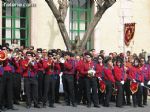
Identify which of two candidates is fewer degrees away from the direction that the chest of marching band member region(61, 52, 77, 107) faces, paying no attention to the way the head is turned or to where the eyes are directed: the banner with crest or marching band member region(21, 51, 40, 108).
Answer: the marching band member

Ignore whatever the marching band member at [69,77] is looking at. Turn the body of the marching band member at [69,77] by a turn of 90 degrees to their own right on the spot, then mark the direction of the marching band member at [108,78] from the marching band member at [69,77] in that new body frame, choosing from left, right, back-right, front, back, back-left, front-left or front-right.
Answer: back-right

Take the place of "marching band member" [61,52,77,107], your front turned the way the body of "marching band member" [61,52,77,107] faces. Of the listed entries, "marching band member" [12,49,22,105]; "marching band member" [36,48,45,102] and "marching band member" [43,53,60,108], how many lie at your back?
0

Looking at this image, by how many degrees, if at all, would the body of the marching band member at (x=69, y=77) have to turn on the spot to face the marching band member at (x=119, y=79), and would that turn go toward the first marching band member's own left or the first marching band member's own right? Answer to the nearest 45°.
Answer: approximately 135° to the first marching band member's own left

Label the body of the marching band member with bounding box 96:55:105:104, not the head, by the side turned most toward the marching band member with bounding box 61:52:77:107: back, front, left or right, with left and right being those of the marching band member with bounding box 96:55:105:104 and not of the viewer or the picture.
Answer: right

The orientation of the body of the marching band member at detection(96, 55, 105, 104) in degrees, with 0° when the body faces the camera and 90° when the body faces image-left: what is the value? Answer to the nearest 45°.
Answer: approximately 0°

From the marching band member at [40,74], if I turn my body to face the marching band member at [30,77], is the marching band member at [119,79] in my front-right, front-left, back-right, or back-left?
back-left

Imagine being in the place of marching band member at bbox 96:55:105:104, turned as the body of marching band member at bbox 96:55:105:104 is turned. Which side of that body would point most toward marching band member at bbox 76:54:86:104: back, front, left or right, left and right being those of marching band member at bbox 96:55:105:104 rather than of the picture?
right

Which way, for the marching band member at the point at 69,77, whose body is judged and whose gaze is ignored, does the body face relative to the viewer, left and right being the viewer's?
facing the viewer and to the left of the viewer

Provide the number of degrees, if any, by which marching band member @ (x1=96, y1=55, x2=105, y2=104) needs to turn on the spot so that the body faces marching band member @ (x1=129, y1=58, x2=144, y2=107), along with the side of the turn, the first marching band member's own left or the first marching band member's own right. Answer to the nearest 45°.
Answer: approximately 90° to the first marching band member's own left

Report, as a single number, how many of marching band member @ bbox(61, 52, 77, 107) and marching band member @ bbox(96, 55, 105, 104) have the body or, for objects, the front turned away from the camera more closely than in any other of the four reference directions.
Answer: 0
